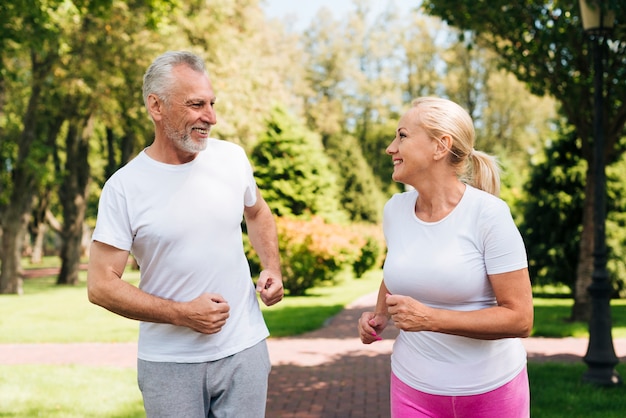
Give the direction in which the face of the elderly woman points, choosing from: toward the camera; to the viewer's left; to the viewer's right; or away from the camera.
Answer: to the viewer's left

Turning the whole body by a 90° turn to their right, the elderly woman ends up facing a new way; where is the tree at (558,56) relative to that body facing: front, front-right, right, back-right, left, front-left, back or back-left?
front-right

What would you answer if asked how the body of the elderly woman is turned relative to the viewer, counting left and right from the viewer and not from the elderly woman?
facing the viewer and to the left of the viewer

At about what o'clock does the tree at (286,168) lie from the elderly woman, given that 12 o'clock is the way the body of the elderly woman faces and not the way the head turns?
The tree is roughly at 4 o'clock from the elderly woman.

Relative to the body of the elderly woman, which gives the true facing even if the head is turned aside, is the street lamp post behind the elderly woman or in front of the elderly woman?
behind

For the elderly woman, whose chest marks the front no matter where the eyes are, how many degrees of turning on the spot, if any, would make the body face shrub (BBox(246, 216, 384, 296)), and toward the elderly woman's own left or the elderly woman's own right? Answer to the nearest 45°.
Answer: approximately 135° to the elderly woman's own right
